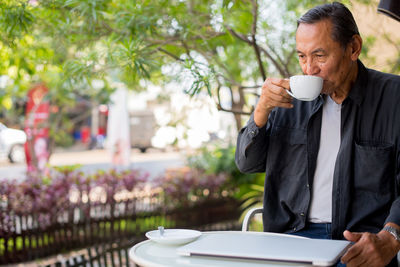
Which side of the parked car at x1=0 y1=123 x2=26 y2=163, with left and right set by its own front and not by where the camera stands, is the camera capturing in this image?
right

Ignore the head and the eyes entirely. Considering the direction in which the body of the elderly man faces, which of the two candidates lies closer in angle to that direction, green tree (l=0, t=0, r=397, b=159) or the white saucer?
the white saucer

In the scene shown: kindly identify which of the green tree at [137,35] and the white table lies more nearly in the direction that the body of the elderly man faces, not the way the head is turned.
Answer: the white table

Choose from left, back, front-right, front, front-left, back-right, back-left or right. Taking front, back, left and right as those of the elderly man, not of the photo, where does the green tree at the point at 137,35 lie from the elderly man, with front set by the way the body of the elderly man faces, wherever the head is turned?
right

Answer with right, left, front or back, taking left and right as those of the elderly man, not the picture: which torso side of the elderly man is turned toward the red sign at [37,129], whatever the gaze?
right
